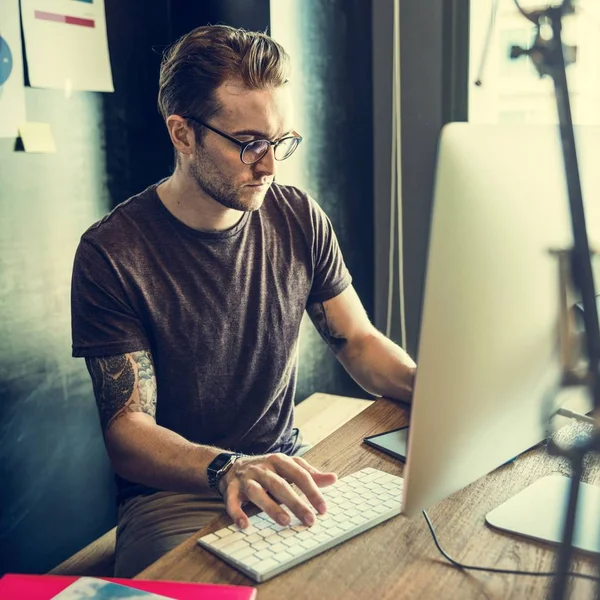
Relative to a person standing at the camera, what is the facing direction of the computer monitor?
facing away from the viewer and to the left of the viewer

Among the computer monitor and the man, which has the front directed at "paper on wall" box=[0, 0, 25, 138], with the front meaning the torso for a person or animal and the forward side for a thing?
the computer monitor

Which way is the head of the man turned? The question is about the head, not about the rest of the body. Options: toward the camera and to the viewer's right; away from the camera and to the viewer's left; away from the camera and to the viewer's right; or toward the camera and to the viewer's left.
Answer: toward the camera and to the viewer's right

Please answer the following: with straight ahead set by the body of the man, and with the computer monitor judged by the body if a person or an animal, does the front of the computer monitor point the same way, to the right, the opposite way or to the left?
the opposite way

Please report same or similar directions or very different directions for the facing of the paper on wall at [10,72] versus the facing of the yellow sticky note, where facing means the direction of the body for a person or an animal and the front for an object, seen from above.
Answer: same or similar directions

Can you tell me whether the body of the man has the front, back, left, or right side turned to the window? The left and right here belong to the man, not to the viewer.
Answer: left

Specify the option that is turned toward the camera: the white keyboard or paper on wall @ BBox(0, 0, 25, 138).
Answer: the paper on wall

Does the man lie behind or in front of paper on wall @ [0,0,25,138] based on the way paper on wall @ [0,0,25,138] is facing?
in front

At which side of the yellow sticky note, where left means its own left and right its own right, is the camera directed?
front

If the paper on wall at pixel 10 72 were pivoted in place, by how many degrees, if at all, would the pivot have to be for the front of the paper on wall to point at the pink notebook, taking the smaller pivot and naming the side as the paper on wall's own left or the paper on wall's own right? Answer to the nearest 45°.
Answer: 0° — it already faces it

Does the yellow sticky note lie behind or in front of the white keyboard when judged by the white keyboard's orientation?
in front

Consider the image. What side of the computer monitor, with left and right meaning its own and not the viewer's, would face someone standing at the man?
front

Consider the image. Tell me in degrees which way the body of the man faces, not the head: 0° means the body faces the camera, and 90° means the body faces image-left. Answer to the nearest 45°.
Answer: approximately 315°

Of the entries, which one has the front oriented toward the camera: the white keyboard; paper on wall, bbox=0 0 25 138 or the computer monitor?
the paper on wall
